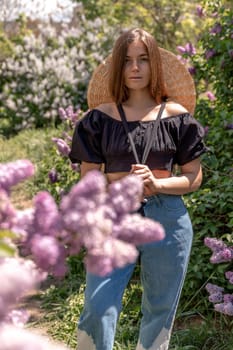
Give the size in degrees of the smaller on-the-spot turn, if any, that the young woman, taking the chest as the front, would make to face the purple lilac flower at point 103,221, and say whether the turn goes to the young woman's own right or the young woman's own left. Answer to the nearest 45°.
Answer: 0° — they already face it

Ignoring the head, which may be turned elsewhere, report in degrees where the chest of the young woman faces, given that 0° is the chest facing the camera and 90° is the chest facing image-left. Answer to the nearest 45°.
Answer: approximately 0°

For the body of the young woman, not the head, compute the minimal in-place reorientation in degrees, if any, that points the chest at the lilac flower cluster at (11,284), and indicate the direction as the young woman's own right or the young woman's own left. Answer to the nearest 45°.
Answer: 0° — they already face it

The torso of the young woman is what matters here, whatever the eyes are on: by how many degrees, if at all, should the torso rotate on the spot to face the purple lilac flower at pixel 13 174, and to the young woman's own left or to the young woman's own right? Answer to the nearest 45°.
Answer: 0° — they already face it

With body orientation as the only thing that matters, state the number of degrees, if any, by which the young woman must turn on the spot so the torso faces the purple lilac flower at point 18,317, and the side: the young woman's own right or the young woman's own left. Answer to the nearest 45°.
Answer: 0° — they already face it

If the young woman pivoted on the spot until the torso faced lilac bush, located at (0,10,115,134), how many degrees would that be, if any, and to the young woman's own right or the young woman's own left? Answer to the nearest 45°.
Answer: approximately 180°

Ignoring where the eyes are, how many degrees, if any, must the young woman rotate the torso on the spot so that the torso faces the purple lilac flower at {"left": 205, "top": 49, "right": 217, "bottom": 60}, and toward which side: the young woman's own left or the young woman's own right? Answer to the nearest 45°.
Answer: approximately 180°
